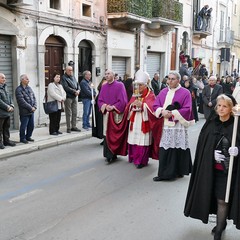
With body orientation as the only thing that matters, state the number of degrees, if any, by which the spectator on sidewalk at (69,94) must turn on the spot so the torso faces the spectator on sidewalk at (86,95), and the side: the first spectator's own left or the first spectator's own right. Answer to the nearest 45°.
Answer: approximately 90° to the first spectator's own left

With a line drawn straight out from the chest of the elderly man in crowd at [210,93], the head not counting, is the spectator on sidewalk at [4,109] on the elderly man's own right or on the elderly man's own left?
on the elderly man's own right

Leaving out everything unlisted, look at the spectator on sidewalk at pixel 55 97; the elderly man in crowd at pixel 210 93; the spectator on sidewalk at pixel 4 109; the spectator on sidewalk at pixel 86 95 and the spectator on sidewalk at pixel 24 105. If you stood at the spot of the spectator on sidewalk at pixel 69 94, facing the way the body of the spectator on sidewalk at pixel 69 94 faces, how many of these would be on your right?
3

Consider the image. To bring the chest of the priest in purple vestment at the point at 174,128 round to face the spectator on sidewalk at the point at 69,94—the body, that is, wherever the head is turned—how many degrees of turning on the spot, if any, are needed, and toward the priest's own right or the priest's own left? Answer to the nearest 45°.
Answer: approximately 90° to the priest's own right

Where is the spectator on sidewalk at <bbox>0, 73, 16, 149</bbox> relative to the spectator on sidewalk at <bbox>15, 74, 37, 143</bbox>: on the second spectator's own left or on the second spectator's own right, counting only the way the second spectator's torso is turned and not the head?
on the second spectator's own right

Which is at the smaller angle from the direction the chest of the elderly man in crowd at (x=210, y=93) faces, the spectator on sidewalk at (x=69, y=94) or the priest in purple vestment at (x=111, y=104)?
the priest in purple vestment

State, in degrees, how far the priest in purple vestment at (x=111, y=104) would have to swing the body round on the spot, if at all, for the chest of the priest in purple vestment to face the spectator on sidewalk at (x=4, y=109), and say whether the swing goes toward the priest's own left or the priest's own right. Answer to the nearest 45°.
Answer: approximately 45° to the priest's own right
